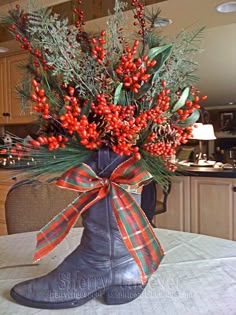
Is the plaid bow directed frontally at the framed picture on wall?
no

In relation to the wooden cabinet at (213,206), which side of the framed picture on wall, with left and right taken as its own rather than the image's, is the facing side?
front

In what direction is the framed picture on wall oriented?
toward the camera

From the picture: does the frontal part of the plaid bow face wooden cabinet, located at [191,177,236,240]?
no

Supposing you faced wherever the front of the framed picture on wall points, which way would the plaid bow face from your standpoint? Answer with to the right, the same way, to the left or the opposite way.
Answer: the same way

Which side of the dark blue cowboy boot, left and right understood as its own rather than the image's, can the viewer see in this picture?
left

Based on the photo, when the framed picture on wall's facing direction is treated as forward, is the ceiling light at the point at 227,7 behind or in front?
in front

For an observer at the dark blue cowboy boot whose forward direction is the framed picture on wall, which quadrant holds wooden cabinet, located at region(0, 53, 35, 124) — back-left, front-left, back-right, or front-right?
front-left

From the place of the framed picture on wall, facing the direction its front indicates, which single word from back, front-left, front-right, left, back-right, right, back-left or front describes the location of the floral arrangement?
front

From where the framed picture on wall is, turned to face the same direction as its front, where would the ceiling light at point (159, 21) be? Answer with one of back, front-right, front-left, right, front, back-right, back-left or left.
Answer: front

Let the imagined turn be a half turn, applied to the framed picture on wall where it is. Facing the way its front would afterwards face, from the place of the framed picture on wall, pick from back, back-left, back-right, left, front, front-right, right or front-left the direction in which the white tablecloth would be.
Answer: back

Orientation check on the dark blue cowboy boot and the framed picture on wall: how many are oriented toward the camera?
1

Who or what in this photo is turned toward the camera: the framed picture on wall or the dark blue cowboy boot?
the framed picture on wall

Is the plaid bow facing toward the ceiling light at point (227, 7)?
no
